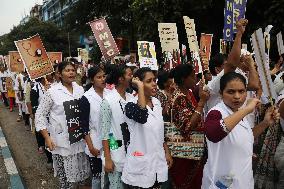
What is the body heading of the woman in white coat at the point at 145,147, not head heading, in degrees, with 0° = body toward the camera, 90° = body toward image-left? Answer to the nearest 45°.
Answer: approximately 315°

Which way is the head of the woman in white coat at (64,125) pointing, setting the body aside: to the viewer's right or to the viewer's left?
to the viewer's right
